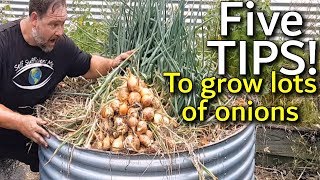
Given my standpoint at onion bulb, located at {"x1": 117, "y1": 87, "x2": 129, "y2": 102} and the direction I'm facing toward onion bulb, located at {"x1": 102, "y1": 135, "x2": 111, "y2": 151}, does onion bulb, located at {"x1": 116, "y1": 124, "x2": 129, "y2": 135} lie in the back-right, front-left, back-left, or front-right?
front-left

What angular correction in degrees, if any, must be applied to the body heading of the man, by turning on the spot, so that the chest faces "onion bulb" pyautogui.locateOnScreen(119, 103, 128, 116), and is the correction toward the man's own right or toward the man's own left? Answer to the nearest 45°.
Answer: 0° — they already face it

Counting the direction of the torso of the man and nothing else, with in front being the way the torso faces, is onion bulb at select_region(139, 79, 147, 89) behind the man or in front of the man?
in front

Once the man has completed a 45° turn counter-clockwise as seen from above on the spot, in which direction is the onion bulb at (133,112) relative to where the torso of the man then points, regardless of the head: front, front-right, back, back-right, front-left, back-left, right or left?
front-right

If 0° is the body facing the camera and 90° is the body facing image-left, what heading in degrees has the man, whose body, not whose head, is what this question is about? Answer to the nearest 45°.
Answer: approximately 315°

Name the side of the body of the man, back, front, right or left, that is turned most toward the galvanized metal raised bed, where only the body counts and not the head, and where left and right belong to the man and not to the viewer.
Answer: front

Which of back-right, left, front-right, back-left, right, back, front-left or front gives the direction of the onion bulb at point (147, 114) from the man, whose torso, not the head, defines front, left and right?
front

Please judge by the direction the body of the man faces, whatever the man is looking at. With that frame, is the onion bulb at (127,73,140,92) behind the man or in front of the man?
in front

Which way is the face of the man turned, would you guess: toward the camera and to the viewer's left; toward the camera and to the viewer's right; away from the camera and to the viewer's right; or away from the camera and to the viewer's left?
toward the camera and to the viewer's right

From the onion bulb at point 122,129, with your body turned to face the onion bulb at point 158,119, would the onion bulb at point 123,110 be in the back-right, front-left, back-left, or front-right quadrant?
front-left

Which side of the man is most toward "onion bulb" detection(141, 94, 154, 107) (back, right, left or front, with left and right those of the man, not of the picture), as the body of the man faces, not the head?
front

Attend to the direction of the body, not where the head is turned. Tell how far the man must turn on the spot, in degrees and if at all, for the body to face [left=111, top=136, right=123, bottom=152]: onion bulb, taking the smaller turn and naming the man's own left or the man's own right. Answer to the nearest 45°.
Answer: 0° — they already face it
